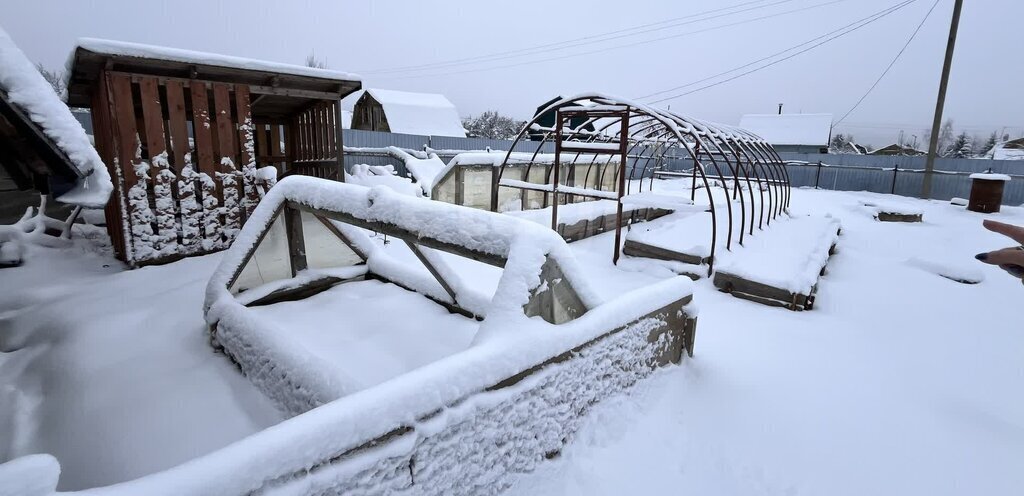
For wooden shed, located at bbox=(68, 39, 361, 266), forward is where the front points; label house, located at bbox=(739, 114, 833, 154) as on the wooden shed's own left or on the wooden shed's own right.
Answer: on the wooden shed's own left

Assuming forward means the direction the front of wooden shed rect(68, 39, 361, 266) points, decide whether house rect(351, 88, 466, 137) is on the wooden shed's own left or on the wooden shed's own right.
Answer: on the wooden shed's own left

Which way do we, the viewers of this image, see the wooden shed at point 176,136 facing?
facing the viewer and to the right of the viewer

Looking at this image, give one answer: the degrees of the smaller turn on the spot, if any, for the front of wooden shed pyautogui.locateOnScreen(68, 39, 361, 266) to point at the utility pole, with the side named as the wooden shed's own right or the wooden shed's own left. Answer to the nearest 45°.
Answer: approximately 45° to the wooden shed's own left

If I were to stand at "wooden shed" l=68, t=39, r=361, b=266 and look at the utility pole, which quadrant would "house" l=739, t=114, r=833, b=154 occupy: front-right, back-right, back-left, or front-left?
front-left

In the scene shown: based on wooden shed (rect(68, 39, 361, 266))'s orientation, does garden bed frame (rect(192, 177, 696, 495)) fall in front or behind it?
in front
